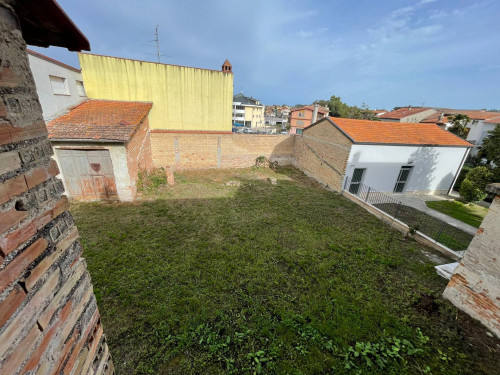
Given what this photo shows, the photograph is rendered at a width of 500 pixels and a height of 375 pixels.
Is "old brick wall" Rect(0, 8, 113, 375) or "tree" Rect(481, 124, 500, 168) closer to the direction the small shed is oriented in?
the old brick wall

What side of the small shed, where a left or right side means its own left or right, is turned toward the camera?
front

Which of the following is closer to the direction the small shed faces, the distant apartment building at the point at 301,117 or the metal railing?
the metal railing

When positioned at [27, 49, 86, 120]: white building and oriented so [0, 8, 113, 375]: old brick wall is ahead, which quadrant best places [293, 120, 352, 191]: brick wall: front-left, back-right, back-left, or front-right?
front-left

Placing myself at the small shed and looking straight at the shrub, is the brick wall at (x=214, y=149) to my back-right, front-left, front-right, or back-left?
front-left

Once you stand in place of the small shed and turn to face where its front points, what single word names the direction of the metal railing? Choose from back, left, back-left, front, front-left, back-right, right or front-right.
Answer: front-left

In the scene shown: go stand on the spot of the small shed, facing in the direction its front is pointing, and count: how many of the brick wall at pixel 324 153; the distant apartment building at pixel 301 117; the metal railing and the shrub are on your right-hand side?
0

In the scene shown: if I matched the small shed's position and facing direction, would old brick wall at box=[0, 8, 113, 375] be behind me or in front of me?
in front

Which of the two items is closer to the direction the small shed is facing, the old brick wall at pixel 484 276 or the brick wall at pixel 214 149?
the old brick wall

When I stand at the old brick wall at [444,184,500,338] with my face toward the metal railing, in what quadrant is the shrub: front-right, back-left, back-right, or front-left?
front-right

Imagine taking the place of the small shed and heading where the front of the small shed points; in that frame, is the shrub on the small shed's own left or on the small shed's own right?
on the small shed's own left

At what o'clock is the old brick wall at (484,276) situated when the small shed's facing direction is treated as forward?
The old brick wall is roughly at 11 o'clock from the small shed.

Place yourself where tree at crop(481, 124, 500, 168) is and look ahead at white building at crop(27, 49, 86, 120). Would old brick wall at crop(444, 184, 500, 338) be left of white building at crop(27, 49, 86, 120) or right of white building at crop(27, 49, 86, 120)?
left

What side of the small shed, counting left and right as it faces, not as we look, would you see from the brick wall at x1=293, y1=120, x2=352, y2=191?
left

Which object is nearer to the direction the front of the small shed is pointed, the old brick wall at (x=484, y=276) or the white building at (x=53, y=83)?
the old brick wall

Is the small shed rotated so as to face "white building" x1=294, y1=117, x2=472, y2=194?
no

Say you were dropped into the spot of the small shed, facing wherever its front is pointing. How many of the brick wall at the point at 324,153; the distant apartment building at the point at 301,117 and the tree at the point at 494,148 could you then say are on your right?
0

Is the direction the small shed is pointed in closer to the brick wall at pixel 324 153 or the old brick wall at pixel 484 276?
the old brick wall

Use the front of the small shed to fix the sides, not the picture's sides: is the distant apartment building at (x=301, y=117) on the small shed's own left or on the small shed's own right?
on the small shed's own left
